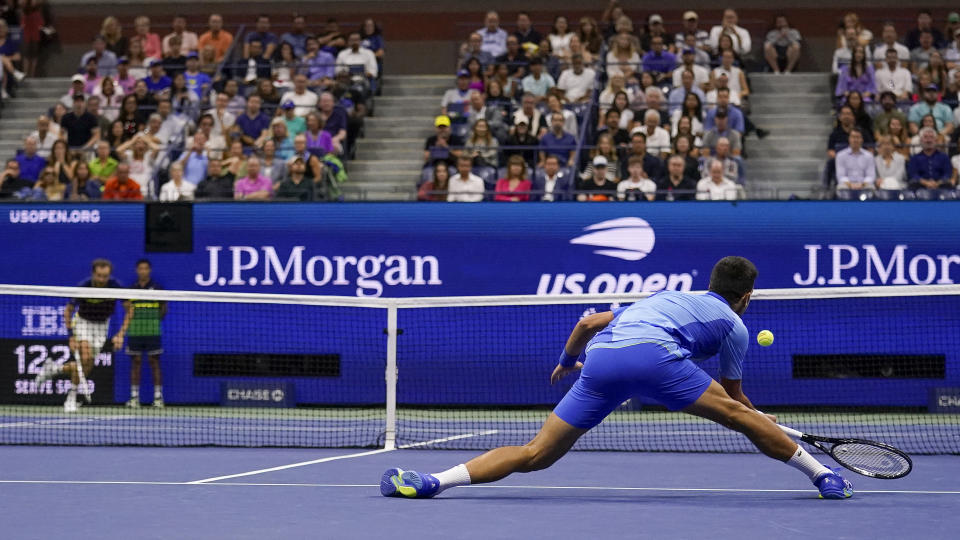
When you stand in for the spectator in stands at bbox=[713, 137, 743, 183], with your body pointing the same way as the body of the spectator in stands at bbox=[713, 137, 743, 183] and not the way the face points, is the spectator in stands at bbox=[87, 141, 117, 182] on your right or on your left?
on your right

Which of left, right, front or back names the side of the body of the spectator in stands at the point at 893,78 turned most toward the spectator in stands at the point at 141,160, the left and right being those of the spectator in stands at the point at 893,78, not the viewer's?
right

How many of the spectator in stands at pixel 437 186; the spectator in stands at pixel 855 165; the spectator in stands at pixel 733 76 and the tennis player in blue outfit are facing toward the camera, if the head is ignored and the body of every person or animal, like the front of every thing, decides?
3

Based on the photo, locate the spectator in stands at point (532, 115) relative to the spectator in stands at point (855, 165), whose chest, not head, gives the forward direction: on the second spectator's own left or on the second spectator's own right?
on the second spectator's own right

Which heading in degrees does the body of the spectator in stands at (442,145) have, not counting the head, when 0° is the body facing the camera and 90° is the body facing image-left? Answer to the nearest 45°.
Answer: approximately 0°

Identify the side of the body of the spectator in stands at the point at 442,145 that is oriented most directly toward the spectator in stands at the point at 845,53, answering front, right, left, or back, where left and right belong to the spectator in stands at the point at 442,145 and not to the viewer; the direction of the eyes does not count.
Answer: left

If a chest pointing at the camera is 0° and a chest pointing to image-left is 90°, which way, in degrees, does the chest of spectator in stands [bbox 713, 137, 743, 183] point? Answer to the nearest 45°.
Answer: approximately 0°

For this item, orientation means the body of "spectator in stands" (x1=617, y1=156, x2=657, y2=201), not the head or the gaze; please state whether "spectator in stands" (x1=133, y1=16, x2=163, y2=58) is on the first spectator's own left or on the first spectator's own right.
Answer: on the first spectator's own right

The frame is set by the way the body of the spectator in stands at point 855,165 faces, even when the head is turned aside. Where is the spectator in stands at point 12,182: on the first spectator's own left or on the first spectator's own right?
on the first spectator's own right

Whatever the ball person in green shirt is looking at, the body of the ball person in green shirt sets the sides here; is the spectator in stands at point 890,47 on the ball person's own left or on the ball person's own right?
on the ball person's own left

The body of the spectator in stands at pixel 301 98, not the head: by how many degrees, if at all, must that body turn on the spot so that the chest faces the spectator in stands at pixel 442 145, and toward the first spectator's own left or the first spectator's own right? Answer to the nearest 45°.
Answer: approximately 45° to the first spectator's own left

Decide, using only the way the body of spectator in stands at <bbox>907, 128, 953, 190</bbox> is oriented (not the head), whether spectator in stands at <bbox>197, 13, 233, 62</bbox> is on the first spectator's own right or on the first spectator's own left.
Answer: on the first spectator's own right
